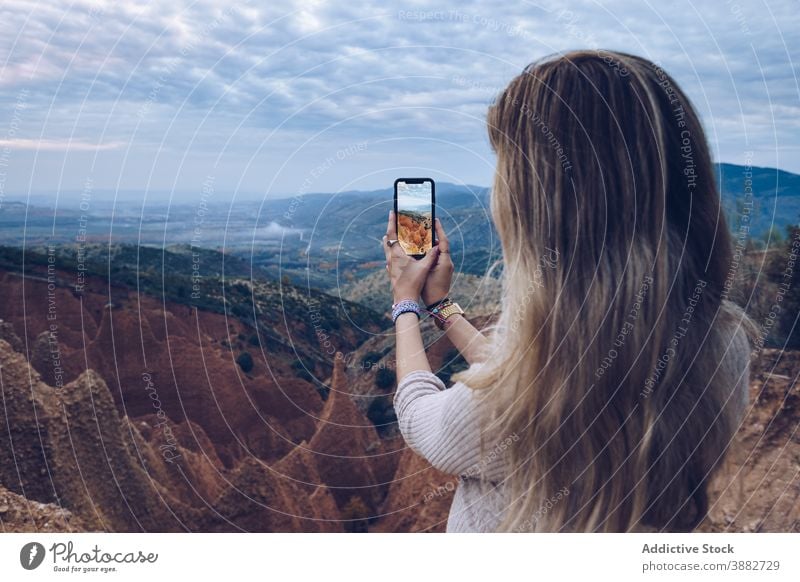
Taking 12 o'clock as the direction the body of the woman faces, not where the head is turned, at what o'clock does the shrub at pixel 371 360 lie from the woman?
The shrub is roughly at 1 o'clock from the woman.

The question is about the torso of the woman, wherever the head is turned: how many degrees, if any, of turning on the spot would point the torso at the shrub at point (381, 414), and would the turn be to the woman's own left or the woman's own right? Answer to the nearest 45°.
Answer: approximately 45° to the woman's own right

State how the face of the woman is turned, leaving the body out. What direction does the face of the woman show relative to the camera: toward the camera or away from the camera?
away from the camera

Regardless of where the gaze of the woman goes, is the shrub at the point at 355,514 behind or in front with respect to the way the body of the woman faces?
in front

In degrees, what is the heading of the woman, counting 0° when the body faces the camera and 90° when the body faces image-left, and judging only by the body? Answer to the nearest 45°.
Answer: approximately 135°
